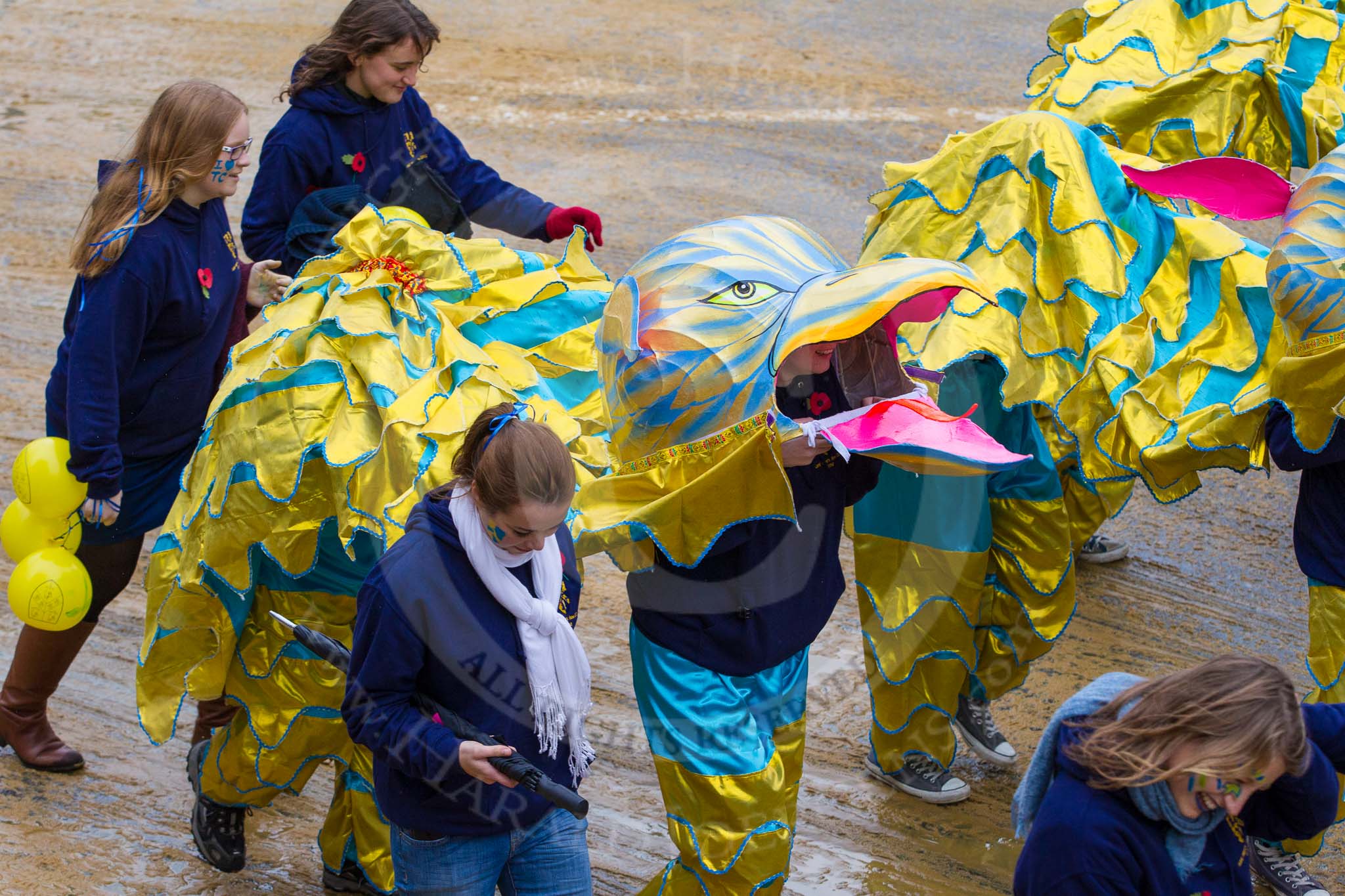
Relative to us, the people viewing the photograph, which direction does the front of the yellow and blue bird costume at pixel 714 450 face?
facing to the right of the viewer

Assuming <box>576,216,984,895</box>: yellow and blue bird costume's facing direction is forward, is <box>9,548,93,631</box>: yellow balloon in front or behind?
behind

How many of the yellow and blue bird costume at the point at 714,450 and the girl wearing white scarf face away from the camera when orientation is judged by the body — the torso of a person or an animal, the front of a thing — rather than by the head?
0

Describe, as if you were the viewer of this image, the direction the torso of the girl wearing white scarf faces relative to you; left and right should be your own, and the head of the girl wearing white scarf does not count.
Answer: facing the viewer and to the right of the viewer

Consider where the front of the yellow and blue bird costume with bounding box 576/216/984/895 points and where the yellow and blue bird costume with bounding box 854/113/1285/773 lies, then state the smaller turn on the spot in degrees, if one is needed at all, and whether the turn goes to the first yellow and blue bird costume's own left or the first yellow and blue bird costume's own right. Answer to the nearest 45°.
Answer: approximately 45° to the first yellow and blue bird costume's own left

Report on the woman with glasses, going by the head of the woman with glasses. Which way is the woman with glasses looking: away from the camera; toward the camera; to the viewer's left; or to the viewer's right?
to the viewer's right

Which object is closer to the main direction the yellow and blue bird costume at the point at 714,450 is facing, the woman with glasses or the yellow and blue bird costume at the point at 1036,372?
the yellow and blue bird costume

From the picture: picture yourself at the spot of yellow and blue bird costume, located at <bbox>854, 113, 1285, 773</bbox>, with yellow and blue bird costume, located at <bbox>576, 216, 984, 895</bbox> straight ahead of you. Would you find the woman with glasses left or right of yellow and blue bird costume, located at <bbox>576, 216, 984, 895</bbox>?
right

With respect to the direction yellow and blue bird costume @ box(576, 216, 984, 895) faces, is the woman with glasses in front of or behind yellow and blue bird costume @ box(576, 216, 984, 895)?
behind
